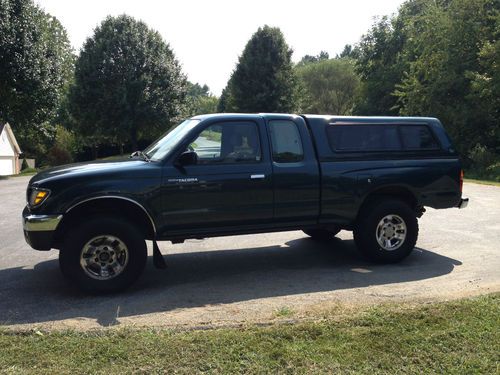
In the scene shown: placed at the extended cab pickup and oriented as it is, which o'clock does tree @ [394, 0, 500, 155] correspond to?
The tree is roughly at 4 o'clock from the extended cab pickup.

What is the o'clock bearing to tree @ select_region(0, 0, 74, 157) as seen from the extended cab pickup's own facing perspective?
The tree is roughly at 2 o'clock from the extended cab pickup.

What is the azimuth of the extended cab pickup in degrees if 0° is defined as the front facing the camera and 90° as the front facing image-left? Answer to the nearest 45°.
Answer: approximately 90°

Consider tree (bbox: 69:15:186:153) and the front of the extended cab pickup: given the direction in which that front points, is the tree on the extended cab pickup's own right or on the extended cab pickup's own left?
on the extended cab pickup's own right

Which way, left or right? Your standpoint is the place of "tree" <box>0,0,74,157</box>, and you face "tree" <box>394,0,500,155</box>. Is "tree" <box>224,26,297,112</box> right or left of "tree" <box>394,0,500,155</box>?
left

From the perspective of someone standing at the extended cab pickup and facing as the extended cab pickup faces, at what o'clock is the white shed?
The white shed is roughly at 2 o'clock from the extended cab pickup.

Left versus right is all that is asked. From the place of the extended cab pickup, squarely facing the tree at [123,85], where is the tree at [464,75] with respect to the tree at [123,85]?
right

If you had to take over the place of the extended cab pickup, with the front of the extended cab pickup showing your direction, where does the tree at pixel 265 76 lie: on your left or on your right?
on your right
